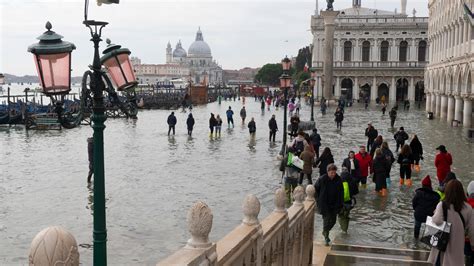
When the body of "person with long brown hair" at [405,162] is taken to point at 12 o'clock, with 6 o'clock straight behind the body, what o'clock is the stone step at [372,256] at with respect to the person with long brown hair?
The stone step is roughly at 6 o'clock from the person with long brown hair.

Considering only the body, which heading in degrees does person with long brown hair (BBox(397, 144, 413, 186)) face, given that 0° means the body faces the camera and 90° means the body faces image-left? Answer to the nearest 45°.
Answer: approximately 180°

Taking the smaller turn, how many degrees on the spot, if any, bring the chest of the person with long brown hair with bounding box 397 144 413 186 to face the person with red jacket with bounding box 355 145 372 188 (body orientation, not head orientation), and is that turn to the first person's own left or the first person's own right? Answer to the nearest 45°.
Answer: approximately 135° to the first person's own left

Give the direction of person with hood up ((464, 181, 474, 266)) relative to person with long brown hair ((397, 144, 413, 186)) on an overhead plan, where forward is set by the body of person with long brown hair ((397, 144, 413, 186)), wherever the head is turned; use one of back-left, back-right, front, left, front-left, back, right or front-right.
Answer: back

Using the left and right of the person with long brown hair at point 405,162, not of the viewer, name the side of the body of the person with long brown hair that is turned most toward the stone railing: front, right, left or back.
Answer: back

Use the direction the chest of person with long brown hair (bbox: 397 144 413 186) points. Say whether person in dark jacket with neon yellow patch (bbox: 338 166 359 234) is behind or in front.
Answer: behind

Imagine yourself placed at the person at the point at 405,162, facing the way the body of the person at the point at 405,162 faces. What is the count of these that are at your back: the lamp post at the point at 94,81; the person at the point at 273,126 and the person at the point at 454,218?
2

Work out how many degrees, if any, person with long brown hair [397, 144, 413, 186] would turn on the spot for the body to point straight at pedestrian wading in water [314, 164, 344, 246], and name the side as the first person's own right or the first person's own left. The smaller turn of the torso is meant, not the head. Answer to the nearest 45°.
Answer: approximately 180°

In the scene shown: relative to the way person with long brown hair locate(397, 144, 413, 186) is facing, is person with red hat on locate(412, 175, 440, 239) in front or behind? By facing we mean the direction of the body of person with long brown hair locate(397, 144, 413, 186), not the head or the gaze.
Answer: behind
